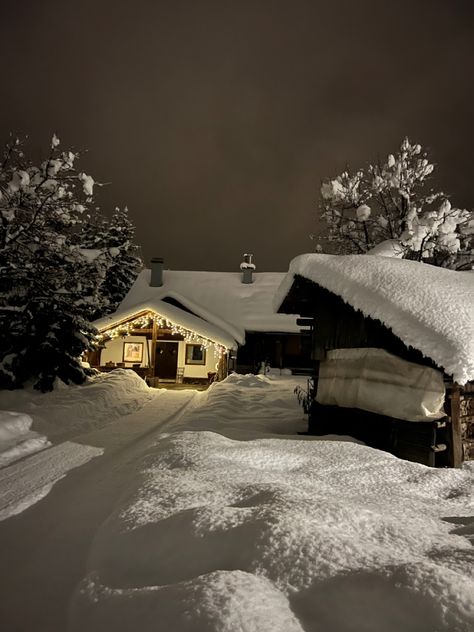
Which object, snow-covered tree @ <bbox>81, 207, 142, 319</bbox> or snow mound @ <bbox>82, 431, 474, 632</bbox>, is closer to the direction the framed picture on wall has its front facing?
the snow mound

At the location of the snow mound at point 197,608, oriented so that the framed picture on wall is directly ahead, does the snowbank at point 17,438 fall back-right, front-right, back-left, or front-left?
front-left

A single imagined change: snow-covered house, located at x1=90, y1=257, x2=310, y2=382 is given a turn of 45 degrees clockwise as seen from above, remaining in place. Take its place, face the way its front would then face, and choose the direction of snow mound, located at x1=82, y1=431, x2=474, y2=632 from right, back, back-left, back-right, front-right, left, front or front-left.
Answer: front-left

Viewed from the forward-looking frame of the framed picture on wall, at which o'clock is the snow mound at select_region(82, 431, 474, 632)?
The snow mound is roughly at 12 o'clock from the framed picture on wall.

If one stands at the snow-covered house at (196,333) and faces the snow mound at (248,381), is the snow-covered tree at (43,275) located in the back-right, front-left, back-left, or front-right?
front-right

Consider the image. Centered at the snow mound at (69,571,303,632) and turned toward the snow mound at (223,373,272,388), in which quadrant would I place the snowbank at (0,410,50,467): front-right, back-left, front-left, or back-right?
front-left

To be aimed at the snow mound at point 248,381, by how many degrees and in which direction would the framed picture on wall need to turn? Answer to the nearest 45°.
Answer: approximately 45° to its left

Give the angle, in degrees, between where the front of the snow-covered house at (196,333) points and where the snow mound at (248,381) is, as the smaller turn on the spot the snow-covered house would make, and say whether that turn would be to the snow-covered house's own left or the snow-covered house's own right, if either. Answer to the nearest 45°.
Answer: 0° — it already faces it

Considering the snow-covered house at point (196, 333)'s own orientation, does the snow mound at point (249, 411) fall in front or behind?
in front

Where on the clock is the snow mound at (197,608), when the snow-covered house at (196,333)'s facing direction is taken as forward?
The snow mound is roughly at 12 o'clock from the snow-covered house.

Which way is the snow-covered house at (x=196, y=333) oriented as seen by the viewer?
toward the camera

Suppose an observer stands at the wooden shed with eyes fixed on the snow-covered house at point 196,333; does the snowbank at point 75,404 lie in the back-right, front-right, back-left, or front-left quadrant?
front-left

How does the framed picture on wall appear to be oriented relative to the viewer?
toward the camera
